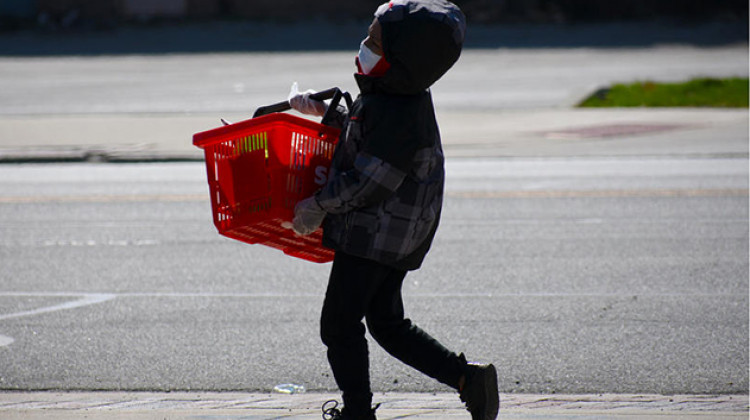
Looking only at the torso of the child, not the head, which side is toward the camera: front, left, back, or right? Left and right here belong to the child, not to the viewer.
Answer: left
